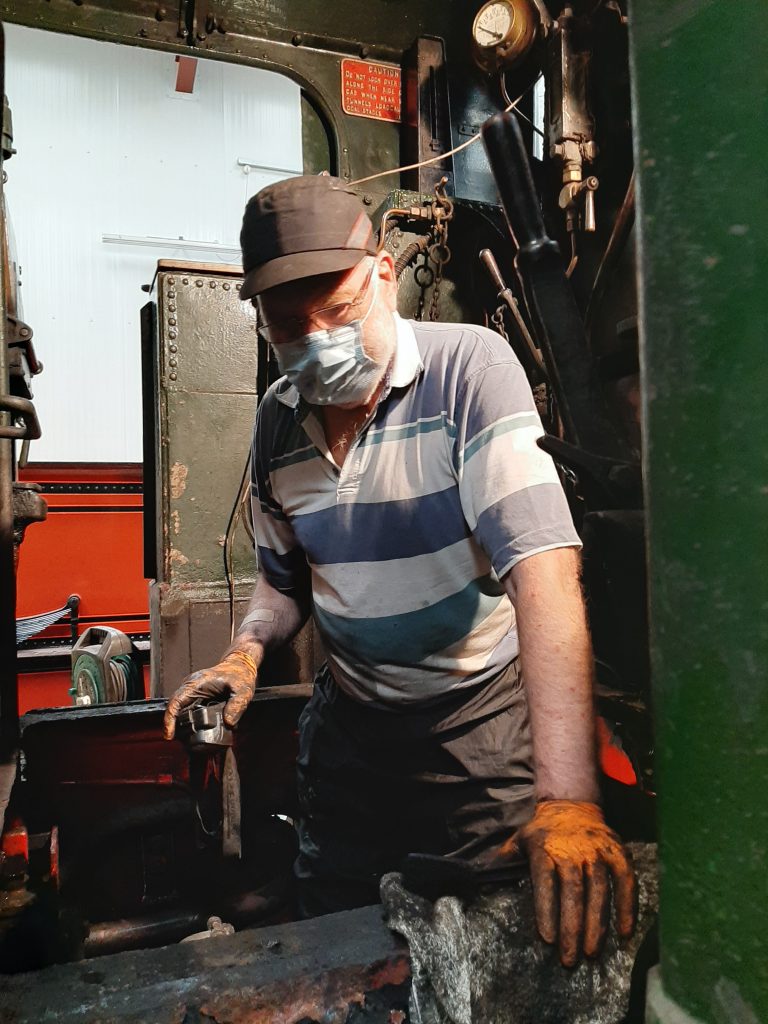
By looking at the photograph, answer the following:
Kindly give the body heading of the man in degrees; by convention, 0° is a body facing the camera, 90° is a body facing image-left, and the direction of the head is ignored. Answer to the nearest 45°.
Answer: approximately 45°

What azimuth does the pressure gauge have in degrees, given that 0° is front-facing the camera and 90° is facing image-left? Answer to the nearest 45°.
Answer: approximately 45°

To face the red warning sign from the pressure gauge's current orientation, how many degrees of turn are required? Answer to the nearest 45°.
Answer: approximately 45° to its right

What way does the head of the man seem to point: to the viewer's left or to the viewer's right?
to the viewer's left
